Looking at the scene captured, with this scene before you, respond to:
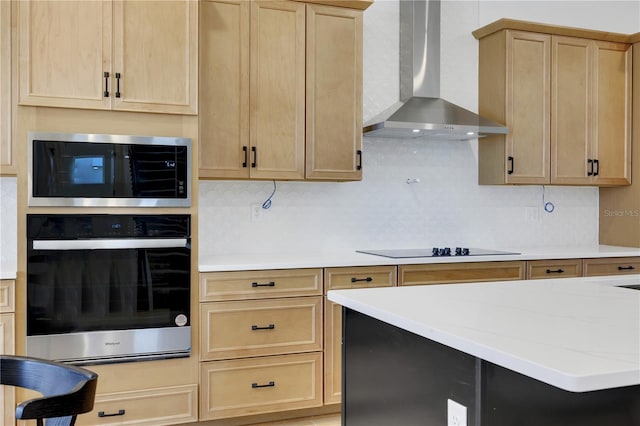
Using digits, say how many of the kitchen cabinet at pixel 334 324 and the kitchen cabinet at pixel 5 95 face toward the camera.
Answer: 2

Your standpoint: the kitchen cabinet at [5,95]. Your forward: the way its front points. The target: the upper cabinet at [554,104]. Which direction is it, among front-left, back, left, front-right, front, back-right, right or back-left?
left

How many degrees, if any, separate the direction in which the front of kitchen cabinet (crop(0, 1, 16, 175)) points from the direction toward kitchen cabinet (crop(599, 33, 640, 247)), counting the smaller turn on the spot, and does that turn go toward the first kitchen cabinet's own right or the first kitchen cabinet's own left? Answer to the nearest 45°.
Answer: approximately 90° to the first kitchen cabinet's own left

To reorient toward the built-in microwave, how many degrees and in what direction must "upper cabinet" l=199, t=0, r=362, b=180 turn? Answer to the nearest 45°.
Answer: approximately 45° to its right

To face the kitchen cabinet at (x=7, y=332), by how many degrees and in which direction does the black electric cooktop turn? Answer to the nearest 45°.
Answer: approximately 90° to its right

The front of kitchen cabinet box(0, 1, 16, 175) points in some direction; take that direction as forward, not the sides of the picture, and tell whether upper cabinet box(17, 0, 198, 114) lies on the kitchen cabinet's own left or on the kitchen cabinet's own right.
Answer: on the kitchen cabinet's own left

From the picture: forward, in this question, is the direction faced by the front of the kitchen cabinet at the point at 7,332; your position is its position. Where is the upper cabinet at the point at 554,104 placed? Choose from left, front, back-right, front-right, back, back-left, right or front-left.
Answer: left

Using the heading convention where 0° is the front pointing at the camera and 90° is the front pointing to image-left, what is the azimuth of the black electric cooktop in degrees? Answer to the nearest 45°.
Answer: approximately 315°

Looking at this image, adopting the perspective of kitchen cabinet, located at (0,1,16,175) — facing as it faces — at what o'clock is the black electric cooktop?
The black electric cooktop is roughly at 9 o'clock from the kitchen cabinet.

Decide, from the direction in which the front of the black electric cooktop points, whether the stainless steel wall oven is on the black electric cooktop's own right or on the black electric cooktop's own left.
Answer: on the black electric cooktop's own right

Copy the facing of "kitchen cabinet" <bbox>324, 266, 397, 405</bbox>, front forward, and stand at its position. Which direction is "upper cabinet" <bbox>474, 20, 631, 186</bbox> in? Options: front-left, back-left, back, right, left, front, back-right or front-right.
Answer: back-left

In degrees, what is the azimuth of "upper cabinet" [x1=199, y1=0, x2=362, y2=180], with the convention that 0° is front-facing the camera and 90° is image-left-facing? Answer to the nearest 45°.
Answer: approximately 0°

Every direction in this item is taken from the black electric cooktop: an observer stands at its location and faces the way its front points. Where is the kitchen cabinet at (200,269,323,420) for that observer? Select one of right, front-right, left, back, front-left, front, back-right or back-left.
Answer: right

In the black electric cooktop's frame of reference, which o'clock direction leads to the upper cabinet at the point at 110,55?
The upper cabinet is roughly at 3 o'clock from the black electric cooktop.
